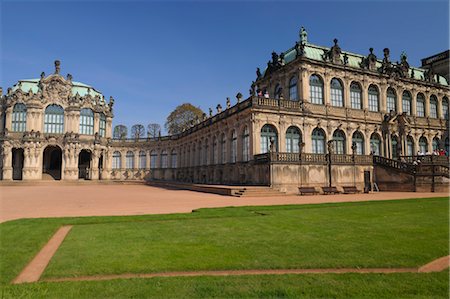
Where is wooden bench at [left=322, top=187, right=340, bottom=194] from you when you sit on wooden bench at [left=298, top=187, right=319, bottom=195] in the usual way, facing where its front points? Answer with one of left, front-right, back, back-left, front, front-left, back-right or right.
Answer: left

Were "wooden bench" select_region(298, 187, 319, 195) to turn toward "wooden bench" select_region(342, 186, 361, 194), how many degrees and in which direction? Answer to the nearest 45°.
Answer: approximately 90° to its left

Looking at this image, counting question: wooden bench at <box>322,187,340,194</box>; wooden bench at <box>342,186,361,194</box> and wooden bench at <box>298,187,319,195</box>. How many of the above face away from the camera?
0

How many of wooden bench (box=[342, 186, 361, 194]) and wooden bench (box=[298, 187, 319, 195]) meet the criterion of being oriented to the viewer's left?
0

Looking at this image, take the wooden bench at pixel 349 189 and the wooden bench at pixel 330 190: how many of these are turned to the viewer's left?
0

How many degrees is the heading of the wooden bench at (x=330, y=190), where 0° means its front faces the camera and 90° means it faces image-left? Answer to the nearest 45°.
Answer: approximately 315°

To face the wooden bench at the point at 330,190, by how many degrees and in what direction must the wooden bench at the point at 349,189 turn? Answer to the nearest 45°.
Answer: approximately 90° to its right

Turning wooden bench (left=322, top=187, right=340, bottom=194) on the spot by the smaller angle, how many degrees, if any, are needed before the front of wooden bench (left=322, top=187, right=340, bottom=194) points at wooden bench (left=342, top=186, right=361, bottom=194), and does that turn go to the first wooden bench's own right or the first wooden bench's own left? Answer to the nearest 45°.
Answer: approximately 90° to the first wooden bench's own left

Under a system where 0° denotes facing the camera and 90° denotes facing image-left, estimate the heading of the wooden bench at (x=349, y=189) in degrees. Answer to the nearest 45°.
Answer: approximately 315°

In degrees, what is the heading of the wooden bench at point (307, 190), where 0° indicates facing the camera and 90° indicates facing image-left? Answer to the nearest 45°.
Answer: approximately 315°

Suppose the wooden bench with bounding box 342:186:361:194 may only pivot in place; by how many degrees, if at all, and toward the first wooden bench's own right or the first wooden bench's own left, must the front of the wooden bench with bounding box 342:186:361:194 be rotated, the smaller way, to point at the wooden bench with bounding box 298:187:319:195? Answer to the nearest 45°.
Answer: approximately 90° to the first wooden bench's own right
